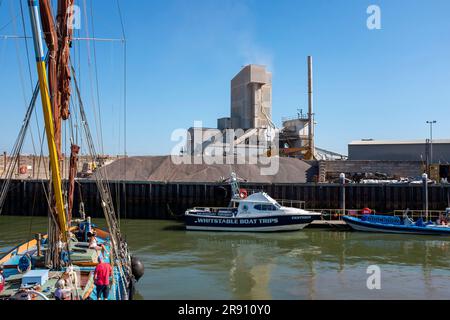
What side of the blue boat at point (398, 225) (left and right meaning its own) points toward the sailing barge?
left

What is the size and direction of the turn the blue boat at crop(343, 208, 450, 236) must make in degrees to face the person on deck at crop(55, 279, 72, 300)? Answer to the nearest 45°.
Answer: approximately 90° to its left

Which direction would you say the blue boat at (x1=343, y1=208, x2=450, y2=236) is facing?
to the viewer's left

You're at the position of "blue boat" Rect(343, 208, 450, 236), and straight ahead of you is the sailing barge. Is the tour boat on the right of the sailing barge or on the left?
right
